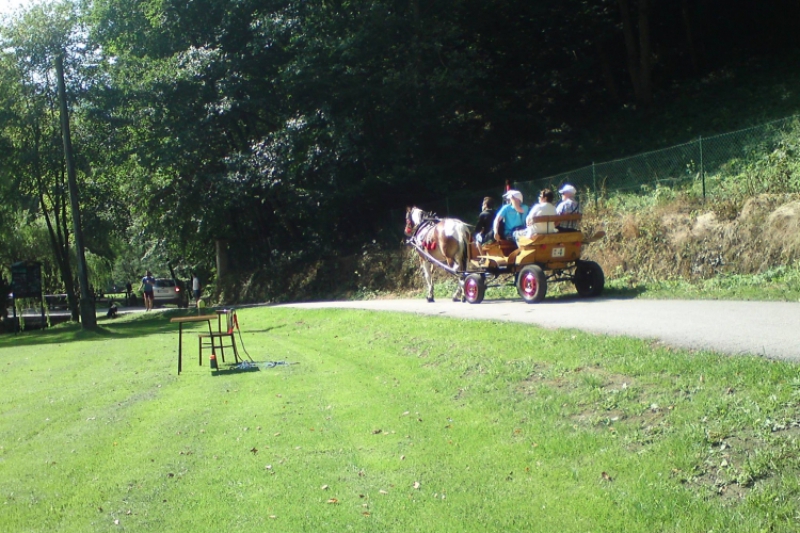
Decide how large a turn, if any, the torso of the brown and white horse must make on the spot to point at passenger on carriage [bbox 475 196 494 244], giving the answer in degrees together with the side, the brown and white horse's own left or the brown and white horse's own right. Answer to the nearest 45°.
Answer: approximately 180°

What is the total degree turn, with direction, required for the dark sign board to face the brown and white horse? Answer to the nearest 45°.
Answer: approximately 45° to its left

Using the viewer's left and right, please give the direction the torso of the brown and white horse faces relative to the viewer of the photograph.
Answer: facing away from the viewer and to the left of the viewer

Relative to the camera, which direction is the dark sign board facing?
toward the camera

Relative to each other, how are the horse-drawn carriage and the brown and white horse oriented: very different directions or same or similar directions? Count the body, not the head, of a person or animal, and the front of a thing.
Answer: same or similar directions

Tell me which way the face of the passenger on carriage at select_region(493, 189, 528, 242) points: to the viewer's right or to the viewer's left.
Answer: to the viewer's left

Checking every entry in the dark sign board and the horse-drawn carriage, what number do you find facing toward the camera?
1

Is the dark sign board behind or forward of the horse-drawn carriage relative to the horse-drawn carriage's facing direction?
forward

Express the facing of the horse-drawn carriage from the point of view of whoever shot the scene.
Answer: facing away from the viewer and to the left of the viewer

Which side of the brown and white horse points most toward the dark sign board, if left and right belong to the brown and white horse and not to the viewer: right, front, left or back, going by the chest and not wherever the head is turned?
front

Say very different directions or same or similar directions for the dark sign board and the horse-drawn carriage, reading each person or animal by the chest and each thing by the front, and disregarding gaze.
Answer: very different directions

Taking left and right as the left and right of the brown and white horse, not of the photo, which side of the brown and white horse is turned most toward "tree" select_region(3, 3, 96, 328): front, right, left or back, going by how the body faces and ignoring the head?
front

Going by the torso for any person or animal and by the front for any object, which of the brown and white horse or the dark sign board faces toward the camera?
the dark sign board

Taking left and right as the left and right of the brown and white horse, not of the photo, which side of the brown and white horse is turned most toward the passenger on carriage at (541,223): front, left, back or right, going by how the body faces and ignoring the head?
back

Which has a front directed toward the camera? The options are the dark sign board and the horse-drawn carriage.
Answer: the dark sign board
